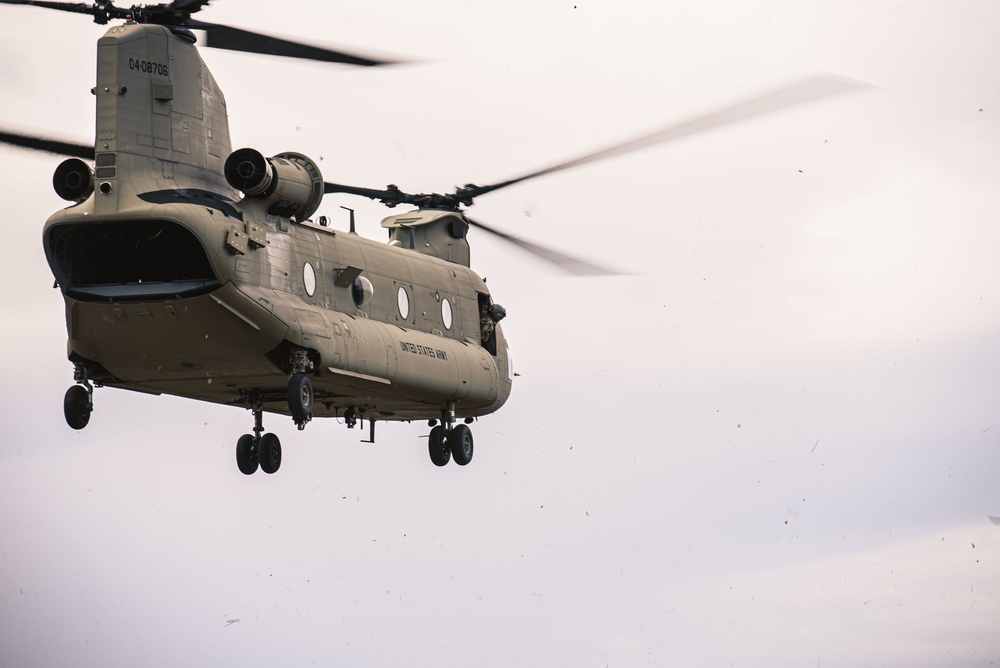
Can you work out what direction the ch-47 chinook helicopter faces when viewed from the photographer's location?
facing away from the viewer and to the right of the viewer
